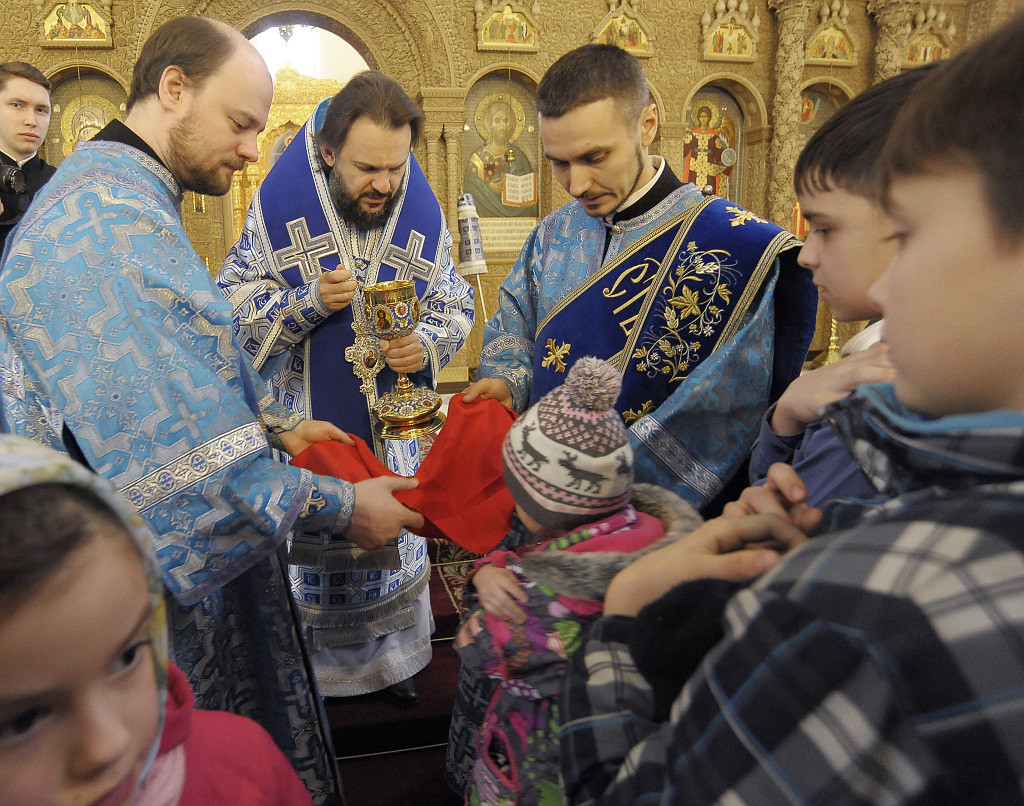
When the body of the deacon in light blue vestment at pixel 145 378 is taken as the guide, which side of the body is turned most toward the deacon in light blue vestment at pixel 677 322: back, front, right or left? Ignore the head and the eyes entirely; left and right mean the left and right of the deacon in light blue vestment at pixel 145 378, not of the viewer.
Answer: front

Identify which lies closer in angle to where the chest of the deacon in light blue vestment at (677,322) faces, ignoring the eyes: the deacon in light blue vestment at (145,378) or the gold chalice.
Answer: the deacon in light blue vestment

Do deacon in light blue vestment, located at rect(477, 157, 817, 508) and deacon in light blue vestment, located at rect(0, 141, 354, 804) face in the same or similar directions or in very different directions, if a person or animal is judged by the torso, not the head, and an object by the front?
very different directions

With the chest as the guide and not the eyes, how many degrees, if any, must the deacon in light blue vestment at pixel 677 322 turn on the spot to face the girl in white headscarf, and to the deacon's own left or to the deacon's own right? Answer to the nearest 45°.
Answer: approximately 45° to the deacon's own left

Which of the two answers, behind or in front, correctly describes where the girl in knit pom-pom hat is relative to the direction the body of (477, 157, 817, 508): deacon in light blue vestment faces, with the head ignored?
in front

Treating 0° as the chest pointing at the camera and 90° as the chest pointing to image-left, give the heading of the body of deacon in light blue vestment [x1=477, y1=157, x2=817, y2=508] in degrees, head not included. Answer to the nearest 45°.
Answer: approximately 45°

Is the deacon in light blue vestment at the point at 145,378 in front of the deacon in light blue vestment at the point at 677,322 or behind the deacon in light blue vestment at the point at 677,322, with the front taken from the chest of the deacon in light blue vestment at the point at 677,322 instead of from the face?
in front

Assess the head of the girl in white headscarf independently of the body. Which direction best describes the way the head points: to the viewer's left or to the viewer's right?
to the viewer's right

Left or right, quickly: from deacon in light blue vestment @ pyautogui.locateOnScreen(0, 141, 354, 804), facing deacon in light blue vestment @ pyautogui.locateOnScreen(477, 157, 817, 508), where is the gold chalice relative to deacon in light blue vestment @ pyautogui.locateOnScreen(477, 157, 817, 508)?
left

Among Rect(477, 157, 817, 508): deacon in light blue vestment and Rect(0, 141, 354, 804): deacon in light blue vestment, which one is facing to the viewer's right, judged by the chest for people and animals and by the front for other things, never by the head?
Rect(0, 141, 354, 804): deacon in light blue vestment

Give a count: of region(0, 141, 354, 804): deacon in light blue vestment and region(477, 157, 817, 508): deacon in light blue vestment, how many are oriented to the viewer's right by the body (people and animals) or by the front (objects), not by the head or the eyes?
1

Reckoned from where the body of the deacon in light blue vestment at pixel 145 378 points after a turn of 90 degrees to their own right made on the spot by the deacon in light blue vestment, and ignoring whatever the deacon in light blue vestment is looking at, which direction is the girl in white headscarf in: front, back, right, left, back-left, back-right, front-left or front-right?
front

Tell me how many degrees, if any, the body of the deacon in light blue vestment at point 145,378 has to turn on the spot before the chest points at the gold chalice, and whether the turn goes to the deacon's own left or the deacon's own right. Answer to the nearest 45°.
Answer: approximately 45° to the deacon's own left

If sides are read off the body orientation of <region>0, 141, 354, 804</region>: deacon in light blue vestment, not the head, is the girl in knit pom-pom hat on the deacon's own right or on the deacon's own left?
on the deacon's own right

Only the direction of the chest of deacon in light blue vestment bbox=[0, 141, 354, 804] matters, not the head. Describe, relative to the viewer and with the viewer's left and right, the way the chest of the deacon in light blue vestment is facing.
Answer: facing to the right of the viewer
